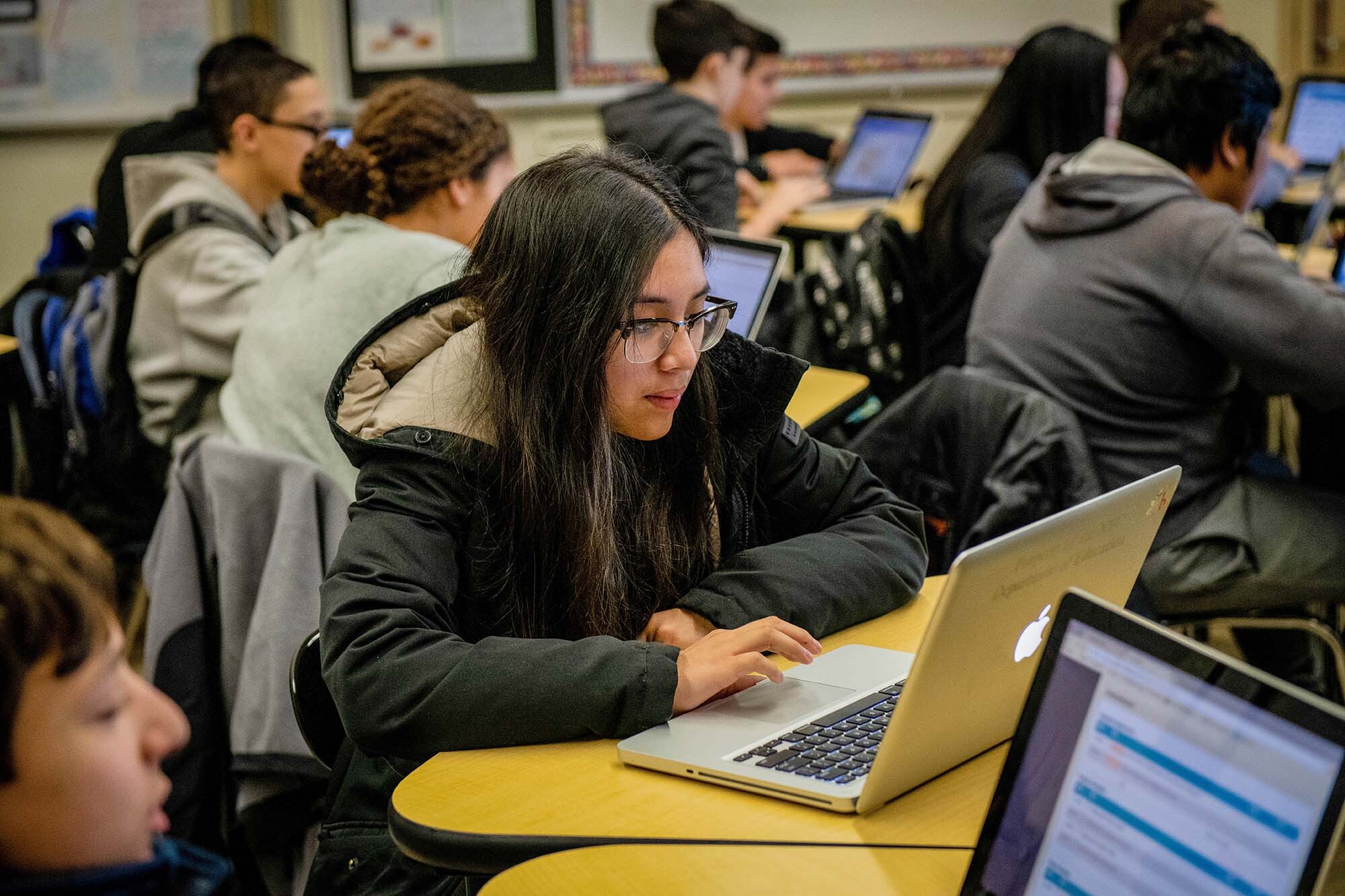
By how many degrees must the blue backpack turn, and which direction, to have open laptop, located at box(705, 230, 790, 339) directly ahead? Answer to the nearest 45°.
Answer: approximately 135° to its left

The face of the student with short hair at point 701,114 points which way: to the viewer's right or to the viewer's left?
to the viewer's right

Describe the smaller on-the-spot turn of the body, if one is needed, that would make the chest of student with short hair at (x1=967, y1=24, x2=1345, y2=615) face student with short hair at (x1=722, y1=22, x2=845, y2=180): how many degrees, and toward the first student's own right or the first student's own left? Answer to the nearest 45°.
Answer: approximately 90° to the first student's own left

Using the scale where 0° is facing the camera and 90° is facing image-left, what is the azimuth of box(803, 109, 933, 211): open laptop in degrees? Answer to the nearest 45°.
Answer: approximately 45°

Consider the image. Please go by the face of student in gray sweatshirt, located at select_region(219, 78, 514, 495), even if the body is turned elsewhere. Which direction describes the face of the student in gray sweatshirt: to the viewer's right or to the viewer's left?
to the viewer's right

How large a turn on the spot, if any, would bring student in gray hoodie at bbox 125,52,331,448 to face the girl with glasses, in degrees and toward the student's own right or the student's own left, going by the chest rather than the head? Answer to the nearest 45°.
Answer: approximately 90° to the student's own right

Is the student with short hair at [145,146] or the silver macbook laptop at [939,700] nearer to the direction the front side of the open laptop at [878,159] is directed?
the student with short hair

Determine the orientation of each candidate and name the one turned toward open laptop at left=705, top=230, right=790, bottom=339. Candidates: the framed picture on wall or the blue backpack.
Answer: the framed picture on wall

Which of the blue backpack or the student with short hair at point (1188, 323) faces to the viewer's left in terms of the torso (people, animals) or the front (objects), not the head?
the blue backpack

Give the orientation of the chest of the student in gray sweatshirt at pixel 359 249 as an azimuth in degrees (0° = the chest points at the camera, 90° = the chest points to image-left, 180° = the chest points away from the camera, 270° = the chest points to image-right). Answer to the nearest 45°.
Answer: approximately 225°

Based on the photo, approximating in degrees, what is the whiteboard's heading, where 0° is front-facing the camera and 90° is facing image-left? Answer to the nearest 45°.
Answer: approximately 0°
